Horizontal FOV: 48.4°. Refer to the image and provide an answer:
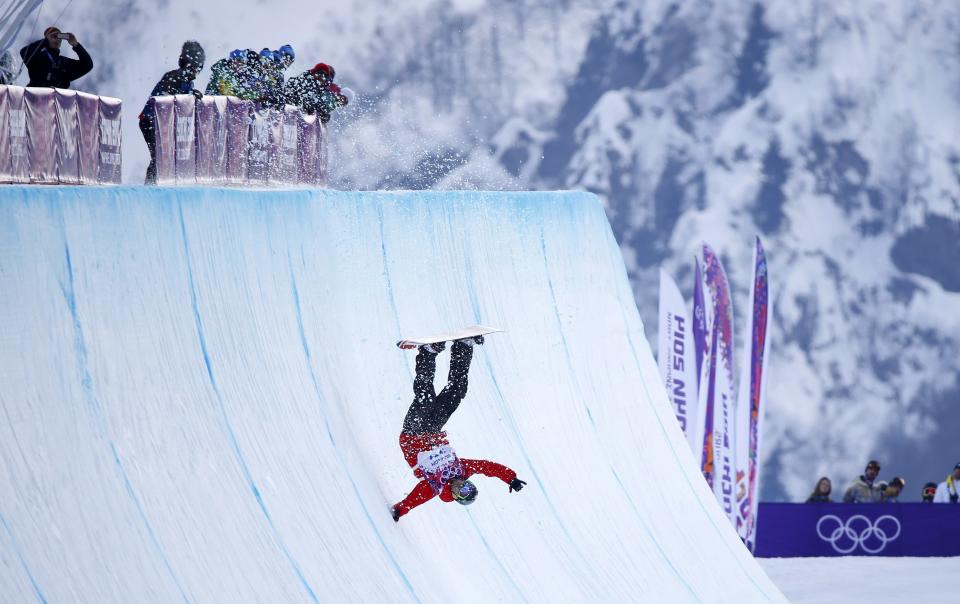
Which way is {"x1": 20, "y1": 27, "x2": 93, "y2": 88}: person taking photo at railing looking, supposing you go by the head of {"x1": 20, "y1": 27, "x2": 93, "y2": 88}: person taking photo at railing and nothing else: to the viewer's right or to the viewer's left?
to the viewer's right

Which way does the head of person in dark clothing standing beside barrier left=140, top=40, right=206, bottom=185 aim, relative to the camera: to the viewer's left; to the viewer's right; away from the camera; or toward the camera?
to the viewer's right

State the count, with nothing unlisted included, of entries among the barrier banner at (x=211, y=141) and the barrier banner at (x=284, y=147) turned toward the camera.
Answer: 2

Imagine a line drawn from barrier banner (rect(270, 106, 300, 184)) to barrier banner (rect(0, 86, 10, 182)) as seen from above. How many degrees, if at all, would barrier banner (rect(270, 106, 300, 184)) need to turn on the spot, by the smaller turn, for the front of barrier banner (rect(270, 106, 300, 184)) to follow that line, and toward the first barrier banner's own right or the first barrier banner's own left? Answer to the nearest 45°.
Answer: approximately 45° to the first barrier banner's own right

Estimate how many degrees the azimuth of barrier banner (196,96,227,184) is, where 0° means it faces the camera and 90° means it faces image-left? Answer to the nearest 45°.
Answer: approximately 0°

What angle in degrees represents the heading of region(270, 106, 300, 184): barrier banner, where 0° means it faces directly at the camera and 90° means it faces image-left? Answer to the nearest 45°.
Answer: approximately 0°

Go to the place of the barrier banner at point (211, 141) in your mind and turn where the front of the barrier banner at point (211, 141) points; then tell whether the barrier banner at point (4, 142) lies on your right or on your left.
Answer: on your right
